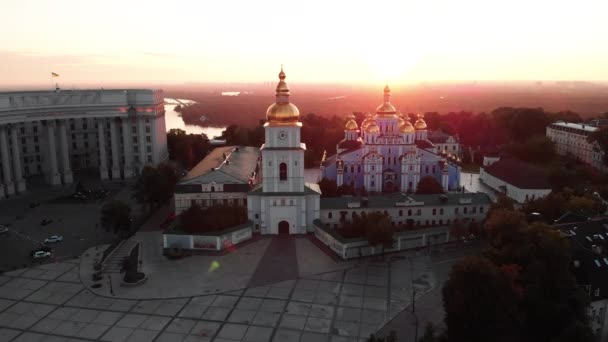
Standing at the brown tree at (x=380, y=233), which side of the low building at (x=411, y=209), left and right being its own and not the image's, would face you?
front

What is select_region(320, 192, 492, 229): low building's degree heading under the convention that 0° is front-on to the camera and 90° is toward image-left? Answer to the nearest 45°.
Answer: approximately 0°

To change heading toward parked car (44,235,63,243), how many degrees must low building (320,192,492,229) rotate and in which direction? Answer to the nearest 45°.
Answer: approximately 90° to its right

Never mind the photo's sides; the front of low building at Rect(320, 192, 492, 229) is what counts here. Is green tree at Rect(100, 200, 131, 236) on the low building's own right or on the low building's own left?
on the low building's own right

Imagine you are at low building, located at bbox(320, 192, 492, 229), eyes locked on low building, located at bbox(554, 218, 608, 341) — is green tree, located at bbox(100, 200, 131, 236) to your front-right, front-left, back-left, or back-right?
back-right

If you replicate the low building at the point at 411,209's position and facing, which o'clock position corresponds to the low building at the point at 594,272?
the low building at the point at 594,272 is roughly at 11 o'clock from the low building at the point at 411,209.

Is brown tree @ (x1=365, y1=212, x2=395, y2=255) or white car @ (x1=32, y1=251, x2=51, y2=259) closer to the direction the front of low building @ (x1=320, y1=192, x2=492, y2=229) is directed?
the brown tree

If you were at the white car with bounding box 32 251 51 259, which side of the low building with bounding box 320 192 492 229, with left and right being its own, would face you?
right
